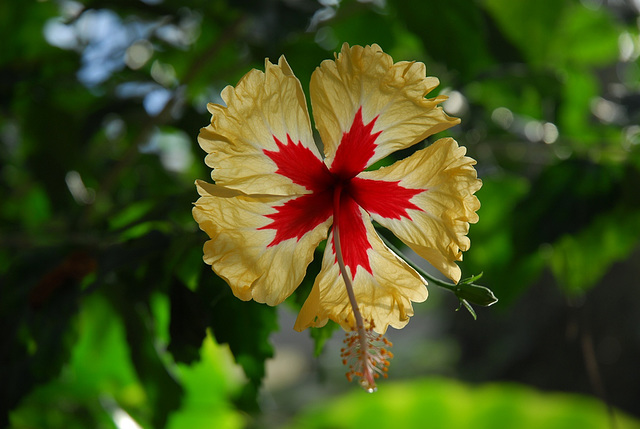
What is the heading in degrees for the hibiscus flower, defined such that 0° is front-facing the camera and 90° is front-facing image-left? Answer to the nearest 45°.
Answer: approximately 0°
